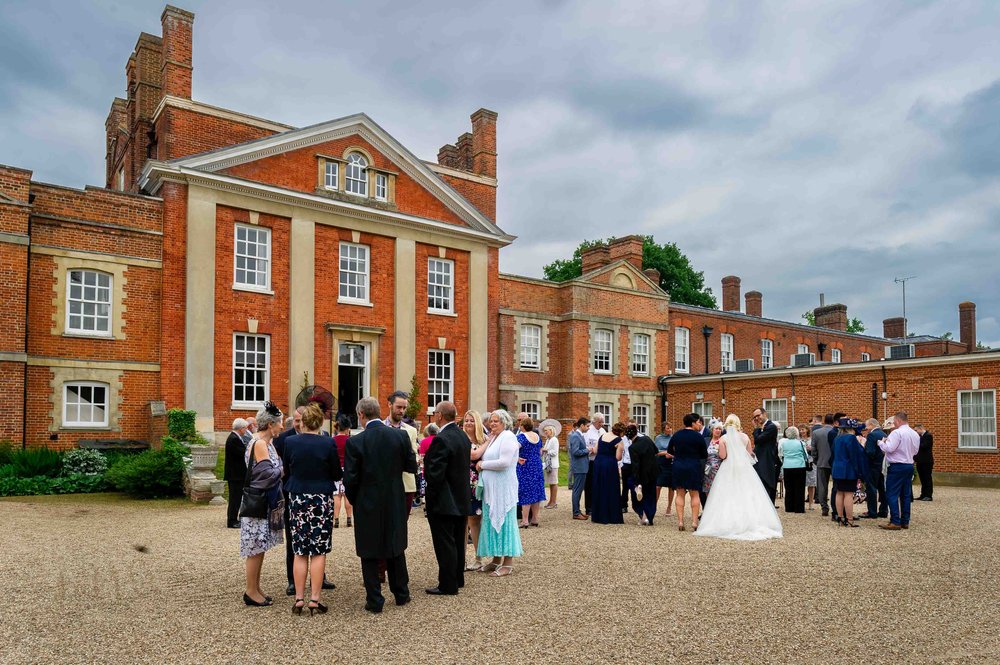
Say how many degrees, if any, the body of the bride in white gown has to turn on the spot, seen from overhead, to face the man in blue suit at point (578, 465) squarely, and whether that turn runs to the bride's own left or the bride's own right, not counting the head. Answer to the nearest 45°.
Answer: approximately 45° to the bride's own left

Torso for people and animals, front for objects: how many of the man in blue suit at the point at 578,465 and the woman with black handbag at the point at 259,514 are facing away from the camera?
0

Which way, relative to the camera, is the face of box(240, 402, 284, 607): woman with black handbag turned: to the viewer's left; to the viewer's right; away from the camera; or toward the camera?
to the viewer's right

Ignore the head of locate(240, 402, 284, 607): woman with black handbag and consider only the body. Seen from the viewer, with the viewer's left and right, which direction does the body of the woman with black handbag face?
facing to the right of the viewer

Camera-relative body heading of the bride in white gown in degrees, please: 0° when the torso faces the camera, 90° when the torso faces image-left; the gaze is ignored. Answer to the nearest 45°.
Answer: approximately 180°

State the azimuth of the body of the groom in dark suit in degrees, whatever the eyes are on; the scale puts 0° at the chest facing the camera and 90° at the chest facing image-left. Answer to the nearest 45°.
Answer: approximately 45°

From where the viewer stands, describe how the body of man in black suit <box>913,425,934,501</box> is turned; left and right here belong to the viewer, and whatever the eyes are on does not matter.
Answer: facing to the left of the viewer
